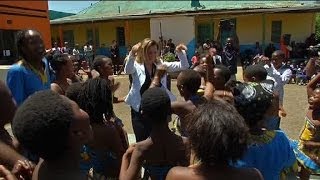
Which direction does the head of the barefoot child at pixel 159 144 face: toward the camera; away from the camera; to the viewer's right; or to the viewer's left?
away from the camera

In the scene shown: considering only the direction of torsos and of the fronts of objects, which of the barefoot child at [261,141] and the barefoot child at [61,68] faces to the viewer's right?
the barefoot child at [61,68]

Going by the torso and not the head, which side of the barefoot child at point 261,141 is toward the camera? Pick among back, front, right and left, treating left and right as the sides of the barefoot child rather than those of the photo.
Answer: back

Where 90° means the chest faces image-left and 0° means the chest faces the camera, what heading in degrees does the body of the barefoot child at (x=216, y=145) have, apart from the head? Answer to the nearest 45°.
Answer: approximately 180°

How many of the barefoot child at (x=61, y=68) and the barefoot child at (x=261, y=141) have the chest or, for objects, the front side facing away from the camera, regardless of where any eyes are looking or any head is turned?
1

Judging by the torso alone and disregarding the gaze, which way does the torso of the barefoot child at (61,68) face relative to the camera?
to the viewer's right

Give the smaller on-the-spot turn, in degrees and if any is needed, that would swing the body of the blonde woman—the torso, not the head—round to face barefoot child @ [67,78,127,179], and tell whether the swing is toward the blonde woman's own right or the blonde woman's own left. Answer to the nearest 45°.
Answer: approximately 45° to the blonde woman's own right
